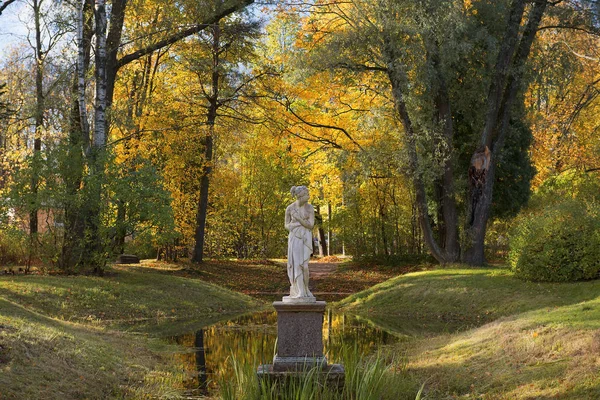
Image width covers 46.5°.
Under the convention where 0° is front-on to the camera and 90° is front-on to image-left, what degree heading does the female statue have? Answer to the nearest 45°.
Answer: approximately 0°

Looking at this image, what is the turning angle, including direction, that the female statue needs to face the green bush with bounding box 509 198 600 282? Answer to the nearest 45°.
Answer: approximately 135° to its left

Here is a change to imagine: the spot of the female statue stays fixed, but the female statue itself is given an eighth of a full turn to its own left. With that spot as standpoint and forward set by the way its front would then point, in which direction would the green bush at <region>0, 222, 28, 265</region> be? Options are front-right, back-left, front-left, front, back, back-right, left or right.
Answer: back

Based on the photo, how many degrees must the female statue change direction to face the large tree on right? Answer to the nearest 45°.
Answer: approximately 180°
